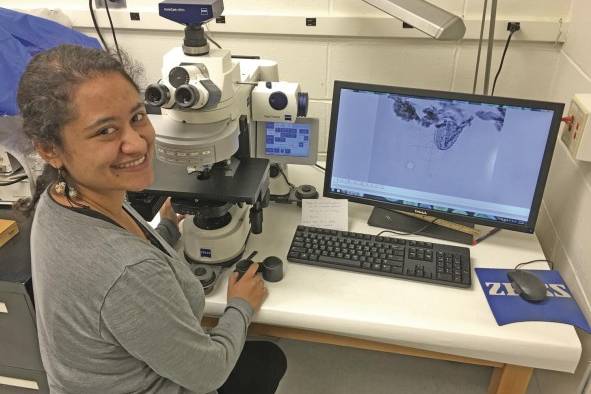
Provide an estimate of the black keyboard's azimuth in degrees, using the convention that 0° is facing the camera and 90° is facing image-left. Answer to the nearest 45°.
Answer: approximately 0°

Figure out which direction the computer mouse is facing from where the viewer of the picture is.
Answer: facing away from the viewer and to the left of the viewer

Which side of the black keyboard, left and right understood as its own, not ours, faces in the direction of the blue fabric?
right

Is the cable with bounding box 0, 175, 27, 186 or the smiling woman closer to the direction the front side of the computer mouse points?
the cable

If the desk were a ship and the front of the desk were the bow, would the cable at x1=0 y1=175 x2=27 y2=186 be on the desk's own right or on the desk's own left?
on the desk's own right

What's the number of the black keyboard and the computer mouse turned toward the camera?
1

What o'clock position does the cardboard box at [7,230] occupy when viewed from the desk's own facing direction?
The cardboard box is roughly at 3 o'clock from the desk.
